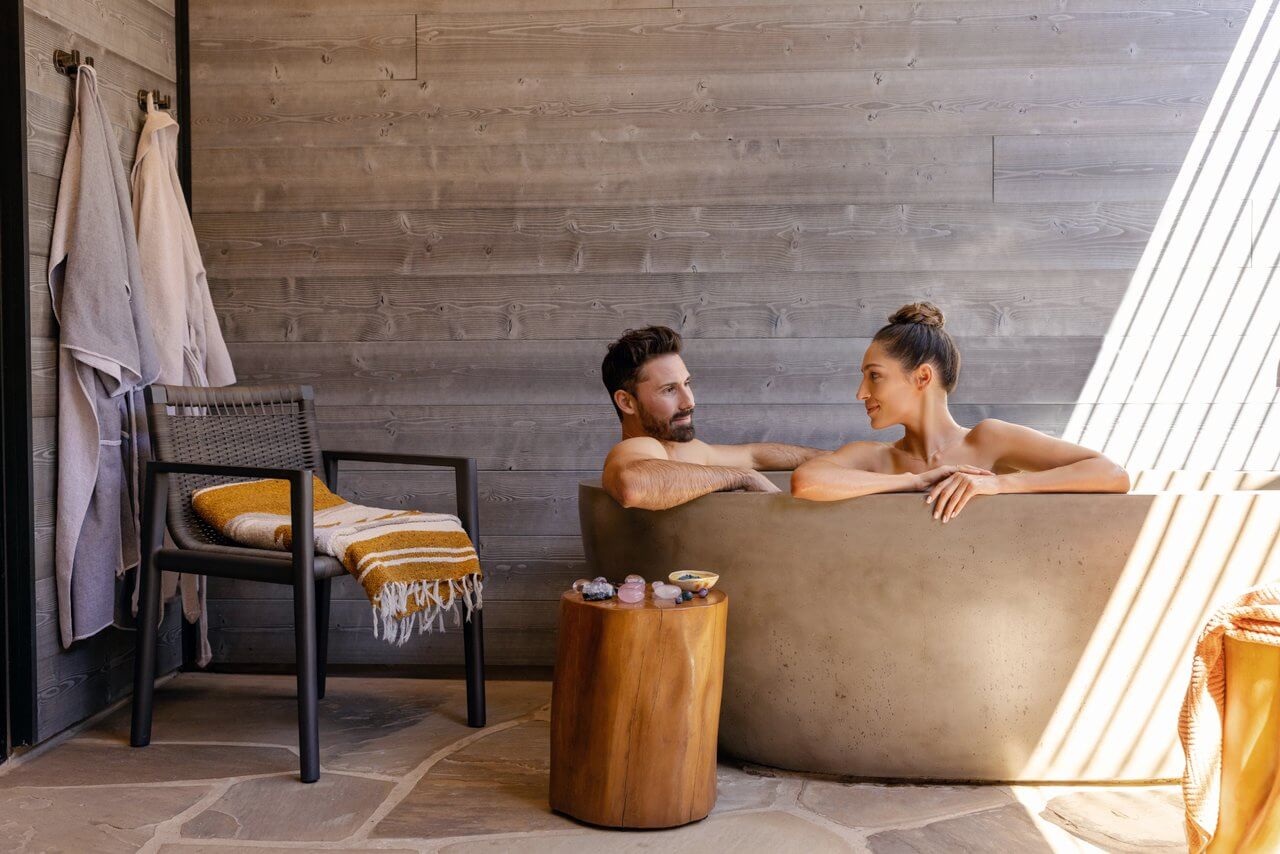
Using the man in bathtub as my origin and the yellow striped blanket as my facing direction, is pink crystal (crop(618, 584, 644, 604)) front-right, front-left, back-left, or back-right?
front-left

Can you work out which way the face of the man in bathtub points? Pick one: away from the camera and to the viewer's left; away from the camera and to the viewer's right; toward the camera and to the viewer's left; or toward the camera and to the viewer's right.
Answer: toward the camera and to the viewer's right

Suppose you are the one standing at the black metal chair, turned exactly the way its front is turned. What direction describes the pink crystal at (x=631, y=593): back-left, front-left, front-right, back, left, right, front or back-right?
front

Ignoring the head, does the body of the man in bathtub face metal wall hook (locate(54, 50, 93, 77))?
no

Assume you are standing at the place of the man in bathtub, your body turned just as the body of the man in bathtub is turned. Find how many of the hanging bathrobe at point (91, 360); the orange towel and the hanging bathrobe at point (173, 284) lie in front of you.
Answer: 1

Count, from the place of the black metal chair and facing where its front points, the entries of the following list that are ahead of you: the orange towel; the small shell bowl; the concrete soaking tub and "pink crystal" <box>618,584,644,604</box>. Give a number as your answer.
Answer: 4

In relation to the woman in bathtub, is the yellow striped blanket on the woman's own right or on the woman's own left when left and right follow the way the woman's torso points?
on the woman's own right

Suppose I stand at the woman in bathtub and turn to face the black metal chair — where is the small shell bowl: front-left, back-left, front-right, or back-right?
front-left

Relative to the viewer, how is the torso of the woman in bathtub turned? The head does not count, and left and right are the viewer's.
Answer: facing the viewer

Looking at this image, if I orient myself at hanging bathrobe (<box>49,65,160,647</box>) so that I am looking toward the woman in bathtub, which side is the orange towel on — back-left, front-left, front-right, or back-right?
front-right

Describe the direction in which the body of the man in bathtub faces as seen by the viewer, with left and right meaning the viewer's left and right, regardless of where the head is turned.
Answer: facing the viewer and to the right of the viewer

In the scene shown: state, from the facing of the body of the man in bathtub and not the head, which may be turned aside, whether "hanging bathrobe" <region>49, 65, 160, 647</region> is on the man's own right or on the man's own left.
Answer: on the man's own right

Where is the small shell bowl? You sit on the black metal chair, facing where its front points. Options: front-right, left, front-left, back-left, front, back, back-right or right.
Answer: front

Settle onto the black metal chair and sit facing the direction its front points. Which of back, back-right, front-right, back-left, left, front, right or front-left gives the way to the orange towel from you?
front

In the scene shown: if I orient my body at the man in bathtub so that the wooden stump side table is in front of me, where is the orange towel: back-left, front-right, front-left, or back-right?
front-left

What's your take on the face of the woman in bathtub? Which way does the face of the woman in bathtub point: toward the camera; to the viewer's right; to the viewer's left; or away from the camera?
to the viewer's left
